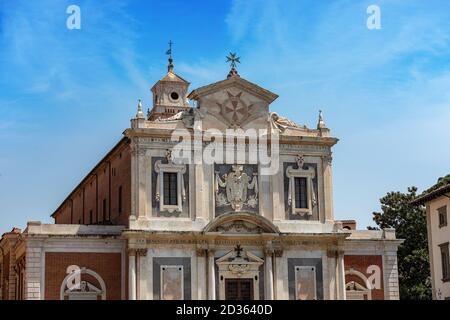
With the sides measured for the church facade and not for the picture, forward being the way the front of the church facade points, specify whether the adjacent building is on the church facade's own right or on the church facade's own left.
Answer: on the church facade's own left

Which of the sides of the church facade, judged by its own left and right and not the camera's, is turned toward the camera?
front
